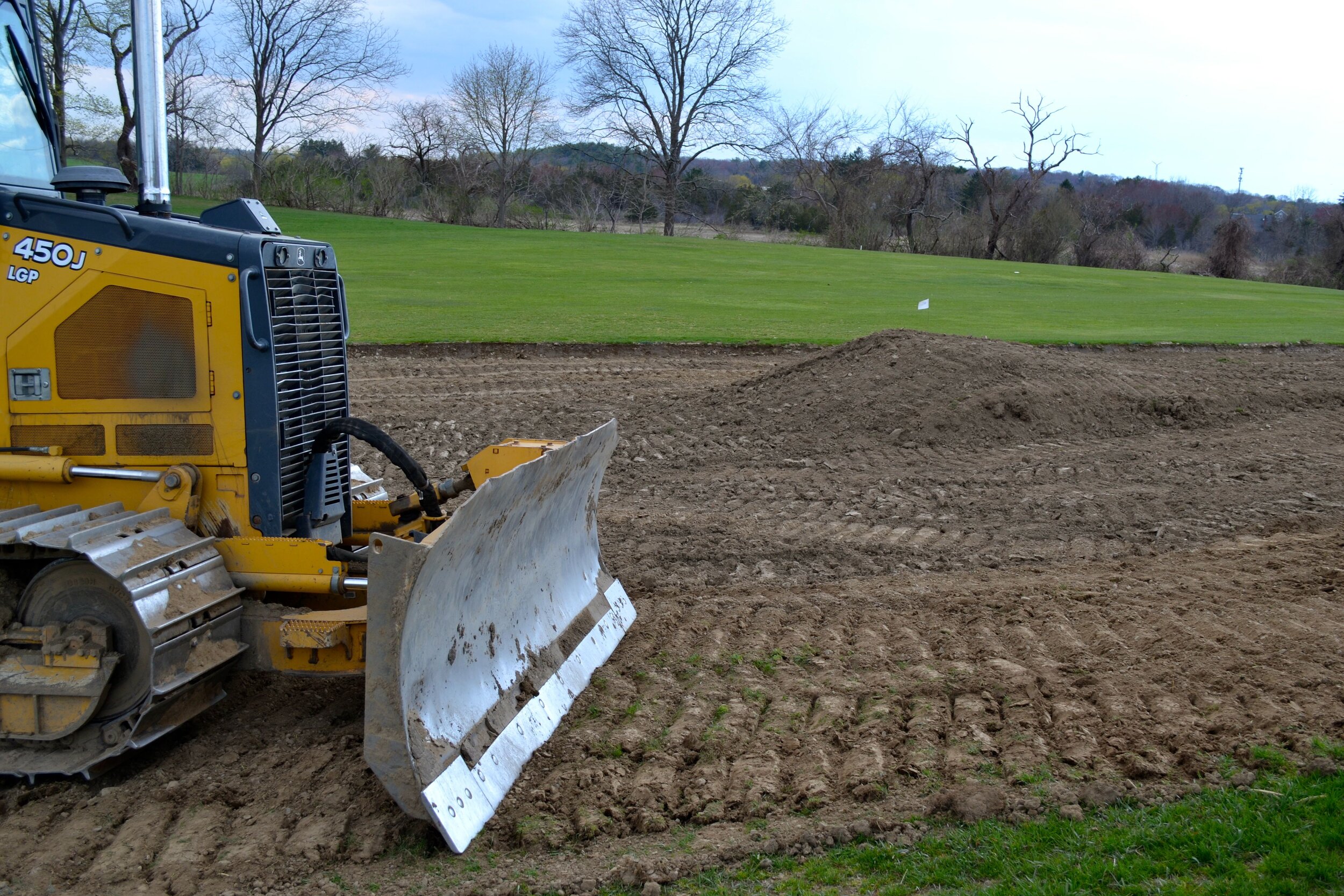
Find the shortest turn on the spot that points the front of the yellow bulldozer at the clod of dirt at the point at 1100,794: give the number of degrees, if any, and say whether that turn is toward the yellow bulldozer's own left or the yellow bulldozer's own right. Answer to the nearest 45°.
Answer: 0° — it already faces it

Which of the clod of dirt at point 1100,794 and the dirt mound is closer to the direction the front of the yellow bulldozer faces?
the clod of dirt

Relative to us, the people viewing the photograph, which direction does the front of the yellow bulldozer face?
facing the viewer and to the right of the viewer

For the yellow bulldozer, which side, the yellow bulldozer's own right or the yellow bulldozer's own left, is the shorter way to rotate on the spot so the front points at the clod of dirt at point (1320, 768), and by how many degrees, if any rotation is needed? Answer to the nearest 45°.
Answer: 0° — it already faces it

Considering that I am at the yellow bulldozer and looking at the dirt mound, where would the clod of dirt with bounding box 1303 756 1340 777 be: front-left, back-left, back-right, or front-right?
front-right

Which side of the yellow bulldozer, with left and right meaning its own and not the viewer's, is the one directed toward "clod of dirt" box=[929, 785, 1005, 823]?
front

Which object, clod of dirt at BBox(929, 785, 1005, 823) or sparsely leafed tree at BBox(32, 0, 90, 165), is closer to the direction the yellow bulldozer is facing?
the clod of dirt

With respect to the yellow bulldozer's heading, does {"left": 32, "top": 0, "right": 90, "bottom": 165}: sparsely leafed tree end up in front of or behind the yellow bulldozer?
behind

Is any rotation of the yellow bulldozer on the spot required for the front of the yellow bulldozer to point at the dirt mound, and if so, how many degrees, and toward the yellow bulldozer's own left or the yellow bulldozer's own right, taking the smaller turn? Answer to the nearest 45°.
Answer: approximately 90° to the yellow bulldozer's own left
